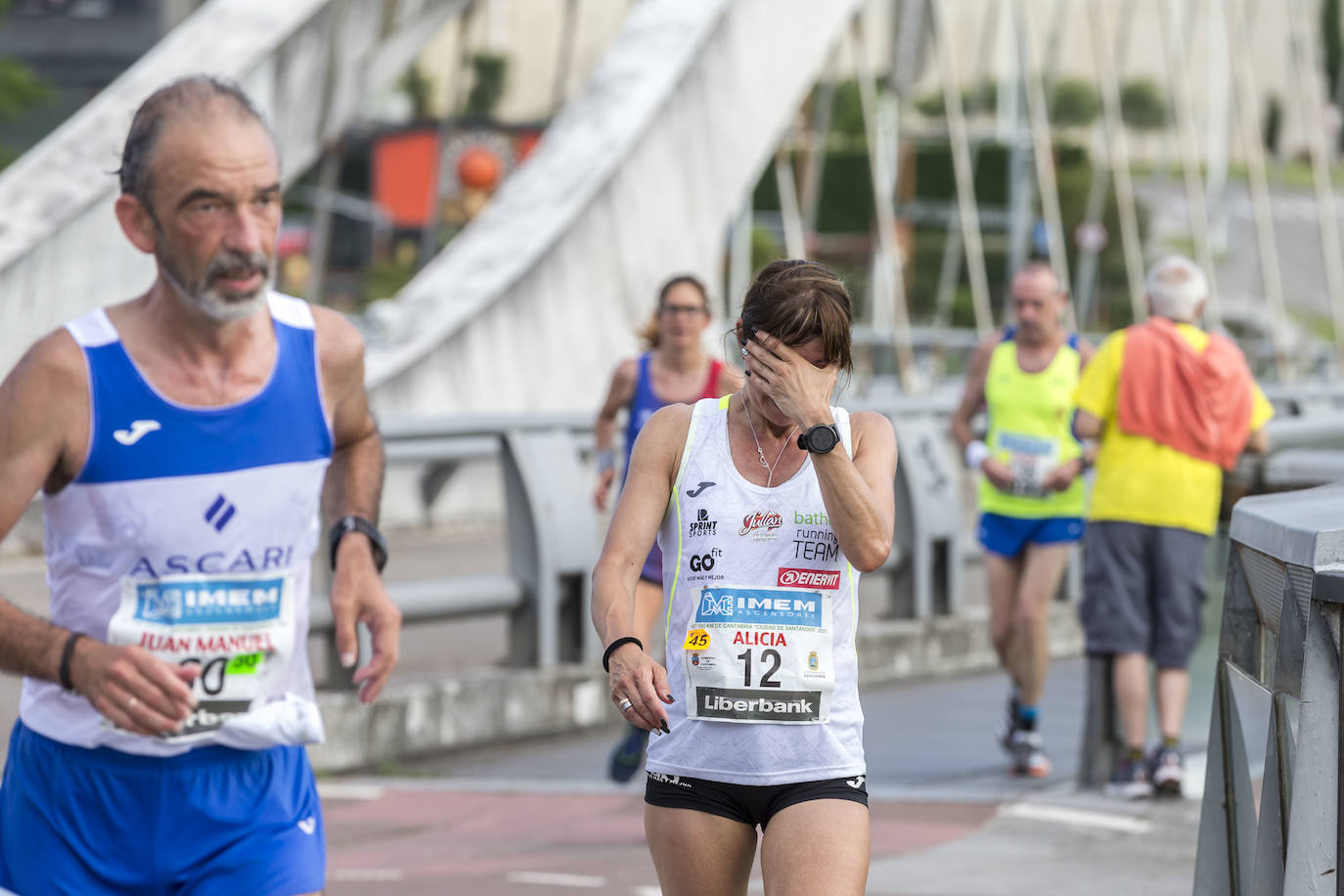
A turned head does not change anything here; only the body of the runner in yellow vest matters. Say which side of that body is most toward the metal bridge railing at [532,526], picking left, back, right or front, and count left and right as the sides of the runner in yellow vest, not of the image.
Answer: right

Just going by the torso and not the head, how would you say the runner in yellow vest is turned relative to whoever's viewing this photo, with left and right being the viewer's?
facing the viewer

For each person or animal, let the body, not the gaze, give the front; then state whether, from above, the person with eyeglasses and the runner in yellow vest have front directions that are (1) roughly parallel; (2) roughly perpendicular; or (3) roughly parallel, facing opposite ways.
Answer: roughly parallel

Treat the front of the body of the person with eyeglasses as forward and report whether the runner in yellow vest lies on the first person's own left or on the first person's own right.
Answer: on the first person's own left

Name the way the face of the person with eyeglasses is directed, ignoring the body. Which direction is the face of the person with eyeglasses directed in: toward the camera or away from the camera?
toward the camera

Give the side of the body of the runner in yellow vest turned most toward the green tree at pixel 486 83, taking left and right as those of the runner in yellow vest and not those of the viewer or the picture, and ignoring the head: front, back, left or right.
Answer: back

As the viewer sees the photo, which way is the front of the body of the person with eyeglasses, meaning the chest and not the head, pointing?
toward the camera

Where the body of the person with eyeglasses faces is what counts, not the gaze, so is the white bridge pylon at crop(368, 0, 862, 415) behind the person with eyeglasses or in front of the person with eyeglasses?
behind

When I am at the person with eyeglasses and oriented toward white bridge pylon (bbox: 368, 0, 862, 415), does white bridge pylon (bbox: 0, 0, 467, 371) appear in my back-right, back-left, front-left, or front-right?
front-left

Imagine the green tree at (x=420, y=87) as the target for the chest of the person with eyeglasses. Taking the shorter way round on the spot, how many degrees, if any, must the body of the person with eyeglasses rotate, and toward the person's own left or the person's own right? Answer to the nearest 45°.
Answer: approximately 180°

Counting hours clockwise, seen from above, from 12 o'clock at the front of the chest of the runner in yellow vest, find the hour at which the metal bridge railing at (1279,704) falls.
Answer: The metal bridge railing is roughly at 12 o'clock from the runner in yellow vest.

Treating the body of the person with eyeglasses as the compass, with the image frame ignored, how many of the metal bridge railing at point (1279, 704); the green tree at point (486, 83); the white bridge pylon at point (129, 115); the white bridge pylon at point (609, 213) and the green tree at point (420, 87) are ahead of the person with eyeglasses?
1

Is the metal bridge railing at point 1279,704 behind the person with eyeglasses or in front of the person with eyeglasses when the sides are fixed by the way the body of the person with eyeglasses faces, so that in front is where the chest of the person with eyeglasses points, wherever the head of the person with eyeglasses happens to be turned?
in front

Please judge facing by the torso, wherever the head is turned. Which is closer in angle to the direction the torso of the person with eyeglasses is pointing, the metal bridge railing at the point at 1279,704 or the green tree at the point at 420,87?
the metal bridge railing
